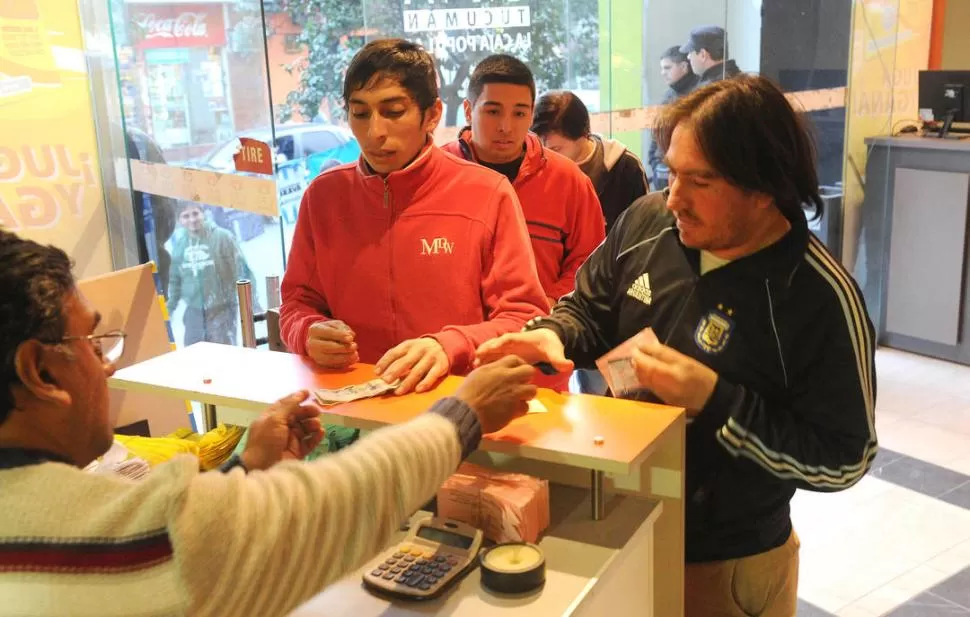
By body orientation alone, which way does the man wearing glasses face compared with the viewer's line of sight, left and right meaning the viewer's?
facing away from the viewer and to the right of the viewer

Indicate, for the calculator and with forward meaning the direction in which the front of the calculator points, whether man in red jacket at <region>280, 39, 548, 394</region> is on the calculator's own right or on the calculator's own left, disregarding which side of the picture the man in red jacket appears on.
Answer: on the calculator's own right

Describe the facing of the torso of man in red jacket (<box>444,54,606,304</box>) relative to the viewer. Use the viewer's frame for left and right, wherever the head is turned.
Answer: facing the viewer

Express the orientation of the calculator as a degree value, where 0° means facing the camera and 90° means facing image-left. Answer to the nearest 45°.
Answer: approximately 45°

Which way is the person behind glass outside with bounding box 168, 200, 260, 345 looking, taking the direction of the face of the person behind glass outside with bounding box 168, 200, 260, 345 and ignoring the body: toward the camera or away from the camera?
toward the camera

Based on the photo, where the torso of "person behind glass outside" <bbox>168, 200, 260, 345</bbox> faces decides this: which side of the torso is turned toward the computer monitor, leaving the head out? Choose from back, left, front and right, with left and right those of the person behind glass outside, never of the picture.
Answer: left

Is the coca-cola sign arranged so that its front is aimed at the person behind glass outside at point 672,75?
no

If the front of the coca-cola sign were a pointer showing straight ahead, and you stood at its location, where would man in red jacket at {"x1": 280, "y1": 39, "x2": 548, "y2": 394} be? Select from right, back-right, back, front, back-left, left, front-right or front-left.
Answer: front

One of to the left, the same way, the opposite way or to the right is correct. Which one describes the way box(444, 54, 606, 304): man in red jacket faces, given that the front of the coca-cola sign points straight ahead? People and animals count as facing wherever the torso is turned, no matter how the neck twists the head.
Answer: the same way

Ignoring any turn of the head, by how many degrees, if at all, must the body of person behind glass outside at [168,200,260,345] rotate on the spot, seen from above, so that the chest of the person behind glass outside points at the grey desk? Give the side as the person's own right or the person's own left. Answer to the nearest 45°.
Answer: approximately 90° to the person's own left

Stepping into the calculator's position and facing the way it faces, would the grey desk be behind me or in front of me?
behind

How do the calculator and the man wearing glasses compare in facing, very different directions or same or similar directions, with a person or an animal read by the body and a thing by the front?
very different directions

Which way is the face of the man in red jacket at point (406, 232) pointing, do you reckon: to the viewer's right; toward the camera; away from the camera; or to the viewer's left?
toward the camera

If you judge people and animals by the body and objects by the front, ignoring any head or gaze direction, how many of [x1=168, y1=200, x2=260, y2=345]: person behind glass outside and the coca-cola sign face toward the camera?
2

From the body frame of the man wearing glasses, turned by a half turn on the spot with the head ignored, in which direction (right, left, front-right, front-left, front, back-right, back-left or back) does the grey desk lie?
back

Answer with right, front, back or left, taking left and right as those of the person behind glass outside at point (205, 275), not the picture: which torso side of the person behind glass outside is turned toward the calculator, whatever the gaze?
front

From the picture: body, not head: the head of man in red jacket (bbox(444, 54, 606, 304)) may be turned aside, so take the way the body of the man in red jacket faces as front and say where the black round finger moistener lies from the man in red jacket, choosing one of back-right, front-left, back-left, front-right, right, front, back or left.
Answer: front
